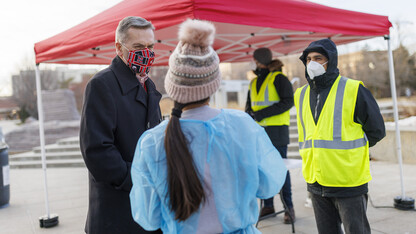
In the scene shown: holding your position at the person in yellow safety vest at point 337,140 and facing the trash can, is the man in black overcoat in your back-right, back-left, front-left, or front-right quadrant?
front-left

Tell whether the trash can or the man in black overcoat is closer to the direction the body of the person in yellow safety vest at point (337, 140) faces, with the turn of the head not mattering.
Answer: the man in black overcoat

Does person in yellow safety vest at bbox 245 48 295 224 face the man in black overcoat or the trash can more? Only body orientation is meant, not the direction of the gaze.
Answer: the man in black overcoat

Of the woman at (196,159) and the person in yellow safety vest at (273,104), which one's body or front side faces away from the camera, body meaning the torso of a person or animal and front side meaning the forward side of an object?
the woman

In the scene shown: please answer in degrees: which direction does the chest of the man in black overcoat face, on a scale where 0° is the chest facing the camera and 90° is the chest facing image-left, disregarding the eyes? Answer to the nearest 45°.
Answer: approximately 315°

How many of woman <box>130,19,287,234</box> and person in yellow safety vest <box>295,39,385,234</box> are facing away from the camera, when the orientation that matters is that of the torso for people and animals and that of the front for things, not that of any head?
1

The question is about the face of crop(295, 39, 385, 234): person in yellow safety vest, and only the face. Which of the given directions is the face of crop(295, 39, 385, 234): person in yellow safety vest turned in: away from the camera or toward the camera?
toward the camera

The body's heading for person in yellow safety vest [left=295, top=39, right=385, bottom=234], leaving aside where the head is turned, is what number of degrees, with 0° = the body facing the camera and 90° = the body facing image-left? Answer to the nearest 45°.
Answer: approximately 45°

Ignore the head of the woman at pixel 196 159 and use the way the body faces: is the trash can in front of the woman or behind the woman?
in front

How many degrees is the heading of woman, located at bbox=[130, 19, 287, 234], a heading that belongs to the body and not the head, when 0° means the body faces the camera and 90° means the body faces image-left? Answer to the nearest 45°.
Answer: approximately 180°

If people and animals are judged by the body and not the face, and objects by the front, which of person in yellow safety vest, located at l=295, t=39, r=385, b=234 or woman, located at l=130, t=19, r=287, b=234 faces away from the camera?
the woman

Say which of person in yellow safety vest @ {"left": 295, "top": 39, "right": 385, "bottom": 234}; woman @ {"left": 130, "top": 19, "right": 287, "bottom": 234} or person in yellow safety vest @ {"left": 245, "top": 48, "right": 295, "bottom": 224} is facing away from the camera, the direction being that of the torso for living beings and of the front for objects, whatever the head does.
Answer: the woman

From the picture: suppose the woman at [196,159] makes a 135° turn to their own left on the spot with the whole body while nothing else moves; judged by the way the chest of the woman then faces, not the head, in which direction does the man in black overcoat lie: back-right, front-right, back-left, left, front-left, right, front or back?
right

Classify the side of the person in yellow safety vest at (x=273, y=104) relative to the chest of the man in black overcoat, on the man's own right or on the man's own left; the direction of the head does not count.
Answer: on the man's own left
